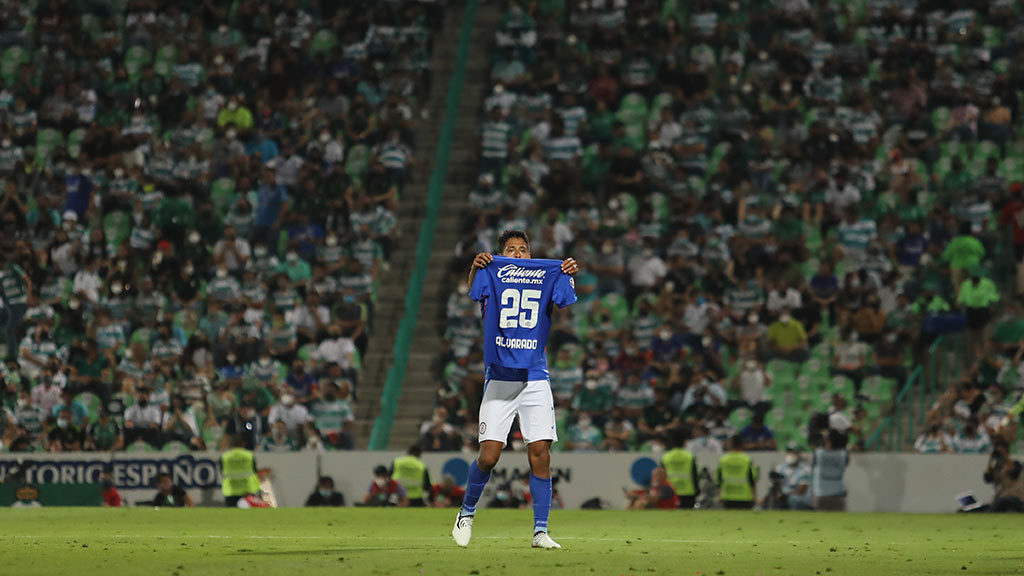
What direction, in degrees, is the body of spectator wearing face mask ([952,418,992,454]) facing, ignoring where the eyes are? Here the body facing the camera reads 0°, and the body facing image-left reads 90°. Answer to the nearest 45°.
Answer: approximately 0°

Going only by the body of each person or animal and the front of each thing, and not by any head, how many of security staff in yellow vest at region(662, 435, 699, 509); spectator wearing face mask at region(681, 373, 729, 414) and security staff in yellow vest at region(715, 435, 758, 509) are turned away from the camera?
2

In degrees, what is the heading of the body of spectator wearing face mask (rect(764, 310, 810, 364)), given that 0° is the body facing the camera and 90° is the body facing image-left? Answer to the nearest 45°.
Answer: approximately 0°

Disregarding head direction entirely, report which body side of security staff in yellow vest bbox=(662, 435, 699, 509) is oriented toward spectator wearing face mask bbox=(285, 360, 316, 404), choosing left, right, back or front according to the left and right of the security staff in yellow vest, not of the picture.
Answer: left

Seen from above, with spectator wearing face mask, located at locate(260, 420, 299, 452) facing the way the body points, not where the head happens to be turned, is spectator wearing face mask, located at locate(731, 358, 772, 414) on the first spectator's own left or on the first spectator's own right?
on the first spectator's own left

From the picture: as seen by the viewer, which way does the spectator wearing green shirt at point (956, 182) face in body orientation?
toward the camera

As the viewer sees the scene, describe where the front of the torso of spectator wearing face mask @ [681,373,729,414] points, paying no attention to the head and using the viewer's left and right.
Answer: facing the viewer

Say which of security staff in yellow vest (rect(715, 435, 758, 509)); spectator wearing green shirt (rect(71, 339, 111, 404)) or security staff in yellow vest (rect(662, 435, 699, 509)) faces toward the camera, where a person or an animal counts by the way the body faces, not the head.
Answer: the spectator wearing green shirt

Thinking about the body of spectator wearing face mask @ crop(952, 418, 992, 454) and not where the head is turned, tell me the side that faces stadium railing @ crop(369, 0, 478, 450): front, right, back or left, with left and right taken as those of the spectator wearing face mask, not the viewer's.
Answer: right

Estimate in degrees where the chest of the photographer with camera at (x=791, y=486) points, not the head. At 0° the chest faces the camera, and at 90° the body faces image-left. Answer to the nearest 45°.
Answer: approximately 45°

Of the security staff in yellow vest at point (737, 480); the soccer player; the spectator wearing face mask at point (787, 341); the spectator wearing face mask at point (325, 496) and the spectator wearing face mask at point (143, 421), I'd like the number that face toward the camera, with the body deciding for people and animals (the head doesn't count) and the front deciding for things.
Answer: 4

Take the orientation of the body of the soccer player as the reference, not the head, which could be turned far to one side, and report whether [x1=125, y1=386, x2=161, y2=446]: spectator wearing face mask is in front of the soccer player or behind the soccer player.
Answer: behind

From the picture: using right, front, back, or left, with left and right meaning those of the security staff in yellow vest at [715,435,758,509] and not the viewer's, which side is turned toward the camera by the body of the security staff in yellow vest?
back

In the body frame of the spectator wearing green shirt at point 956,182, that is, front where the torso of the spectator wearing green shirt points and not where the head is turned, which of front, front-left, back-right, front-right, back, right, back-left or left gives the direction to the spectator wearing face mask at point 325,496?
front-right

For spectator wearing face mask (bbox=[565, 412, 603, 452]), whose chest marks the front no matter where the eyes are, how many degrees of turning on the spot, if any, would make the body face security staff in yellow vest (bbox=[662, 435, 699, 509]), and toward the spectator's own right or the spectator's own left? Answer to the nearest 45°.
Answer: approximately 45° to the spectator's own left
